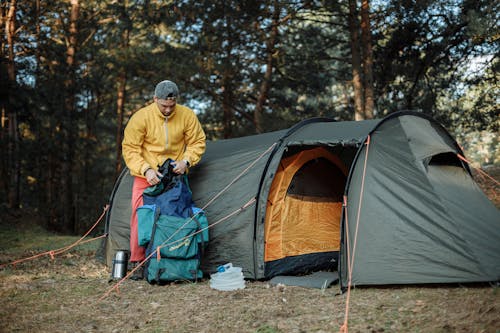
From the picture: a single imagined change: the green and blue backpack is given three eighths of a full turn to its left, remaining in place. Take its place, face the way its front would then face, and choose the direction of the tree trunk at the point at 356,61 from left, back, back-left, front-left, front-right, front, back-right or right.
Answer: front

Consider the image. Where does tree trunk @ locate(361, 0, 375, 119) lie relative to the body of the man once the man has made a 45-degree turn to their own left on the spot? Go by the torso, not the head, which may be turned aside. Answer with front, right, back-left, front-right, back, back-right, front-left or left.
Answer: left

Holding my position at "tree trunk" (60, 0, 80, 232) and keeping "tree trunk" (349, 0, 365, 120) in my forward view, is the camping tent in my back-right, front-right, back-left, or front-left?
front-right

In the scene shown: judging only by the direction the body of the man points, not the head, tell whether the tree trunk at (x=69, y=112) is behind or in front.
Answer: behind

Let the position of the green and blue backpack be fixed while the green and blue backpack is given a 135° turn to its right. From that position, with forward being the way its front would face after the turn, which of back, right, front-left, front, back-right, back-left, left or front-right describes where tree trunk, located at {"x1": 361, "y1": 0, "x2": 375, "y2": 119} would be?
right

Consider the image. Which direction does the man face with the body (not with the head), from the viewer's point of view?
toward the camera

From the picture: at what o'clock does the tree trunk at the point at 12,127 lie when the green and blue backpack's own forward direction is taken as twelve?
The tree trunk is roughly at 5 o'clock from the green and blue backpack.
